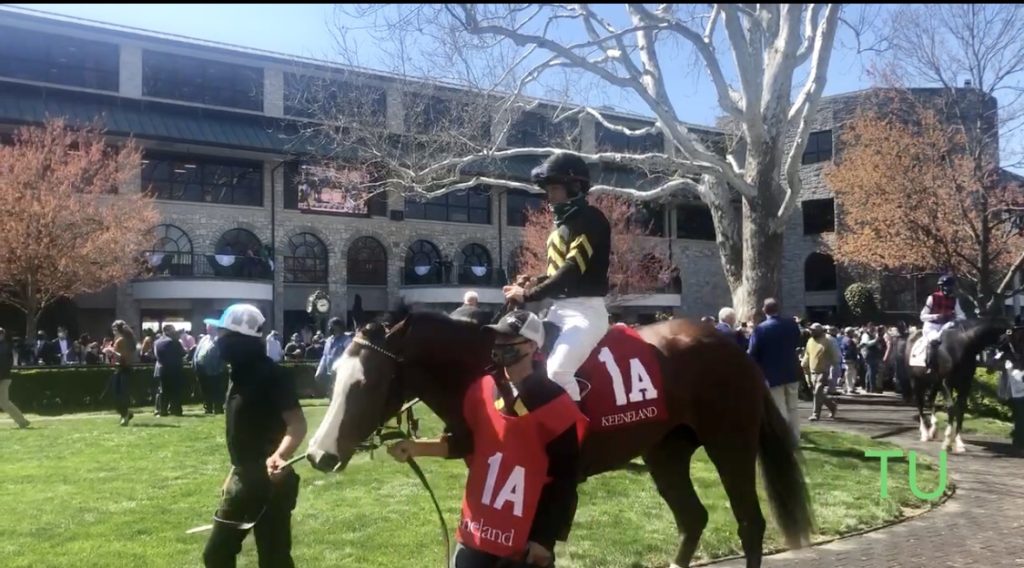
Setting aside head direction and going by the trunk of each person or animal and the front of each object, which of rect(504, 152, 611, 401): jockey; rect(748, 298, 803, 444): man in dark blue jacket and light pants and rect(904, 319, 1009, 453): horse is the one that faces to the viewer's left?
the jockey

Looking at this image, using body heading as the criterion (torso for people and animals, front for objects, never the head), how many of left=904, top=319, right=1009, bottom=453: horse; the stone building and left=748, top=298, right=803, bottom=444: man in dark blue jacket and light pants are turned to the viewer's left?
0

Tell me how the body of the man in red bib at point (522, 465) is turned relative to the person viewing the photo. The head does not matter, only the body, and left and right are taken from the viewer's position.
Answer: facing the viewer and to the left of the viewer

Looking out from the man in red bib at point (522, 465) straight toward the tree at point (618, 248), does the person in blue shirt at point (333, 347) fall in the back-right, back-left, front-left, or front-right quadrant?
front-left

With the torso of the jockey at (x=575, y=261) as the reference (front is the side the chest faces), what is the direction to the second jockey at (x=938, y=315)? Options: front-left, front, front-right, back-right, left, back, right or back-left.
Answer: back-right

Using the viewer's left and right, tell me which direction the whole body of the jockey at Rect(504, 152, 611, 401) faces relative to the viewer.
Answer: facing to the left of the viewer

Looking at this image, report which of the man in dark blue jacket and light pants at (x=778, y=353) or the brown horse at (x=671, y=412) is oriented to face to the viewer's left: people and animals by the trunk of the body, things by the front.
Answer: the brown horse

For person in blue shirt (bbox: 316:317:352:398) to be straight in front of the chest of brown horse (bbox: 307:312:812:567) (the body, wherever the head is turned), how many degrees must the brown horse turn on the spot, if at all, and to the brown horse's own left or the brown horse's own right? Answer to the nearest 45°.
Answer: approximately 45° to the brown horse's own right

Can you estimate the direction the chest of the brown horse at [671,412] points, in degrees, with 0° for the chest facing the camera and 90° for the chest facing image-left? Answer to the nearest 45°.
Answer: approximately 90°

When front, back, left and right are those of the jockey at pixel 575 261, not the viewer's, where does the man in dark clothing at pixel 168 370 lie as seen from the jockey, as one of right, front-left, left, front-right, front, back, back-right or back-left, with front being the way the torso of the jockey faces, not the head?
front-right

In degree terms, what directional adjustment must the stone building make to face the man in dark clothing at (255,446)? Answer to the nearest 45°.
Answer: approximately 45° to its right

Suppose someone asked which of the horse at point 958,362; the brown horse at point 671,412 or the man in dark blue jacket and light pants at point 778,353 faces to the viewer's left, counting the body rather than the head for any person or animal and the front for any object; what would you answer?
the brown horse

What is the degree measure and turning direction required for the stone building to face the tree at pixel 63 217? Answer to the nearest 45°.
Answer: approximately 90° to its right
